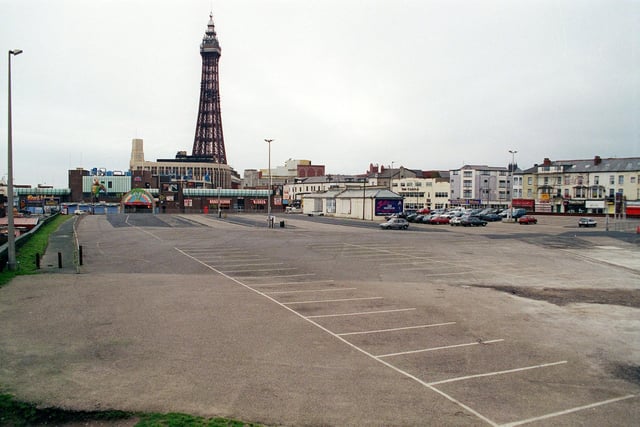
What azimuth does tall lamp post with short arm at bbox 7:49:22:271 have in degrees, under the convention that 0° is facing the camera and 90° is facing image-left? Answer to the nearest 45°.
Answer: approximately 270°
